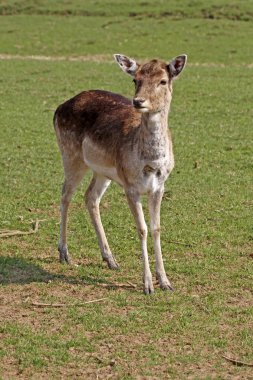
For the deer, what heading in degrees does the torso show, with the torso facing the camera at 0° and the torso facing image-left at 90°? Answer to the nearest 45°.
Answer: approximately 315°
